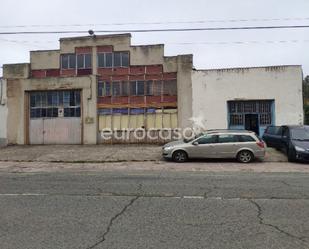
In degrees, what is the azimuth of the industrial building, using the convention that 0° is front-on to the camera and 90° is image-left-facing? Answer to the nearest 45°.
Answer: approximately 0°

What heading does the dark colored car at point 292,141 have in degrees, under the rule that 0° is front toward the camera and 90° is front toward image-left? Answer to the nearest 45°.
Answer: approximately 315°

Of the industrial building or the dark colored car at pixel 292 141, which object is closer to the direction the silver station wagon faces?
the industrial building

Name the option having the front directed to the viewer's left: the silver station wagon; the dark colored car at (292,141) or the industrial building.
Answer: the silver station wagon

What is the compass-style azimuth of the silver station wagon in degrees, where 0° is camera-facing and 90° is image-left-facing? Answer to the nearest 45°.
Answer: approximately 90°

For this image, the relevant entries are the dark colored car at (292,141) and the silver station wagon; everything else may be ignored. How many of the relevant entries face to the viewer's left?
1

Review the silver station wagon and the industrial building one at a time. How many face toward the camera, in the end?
1

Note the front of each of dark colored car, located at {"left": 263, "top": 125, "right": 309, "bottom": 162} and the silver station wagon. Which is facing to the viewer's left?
the silver station wagon

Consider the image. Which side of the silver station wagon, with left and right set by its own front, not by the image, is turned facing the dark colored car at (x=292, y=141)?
back

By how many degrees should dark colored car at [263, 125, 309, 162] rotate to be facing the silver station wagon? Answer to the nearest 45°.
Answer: approximately 90° to its right
